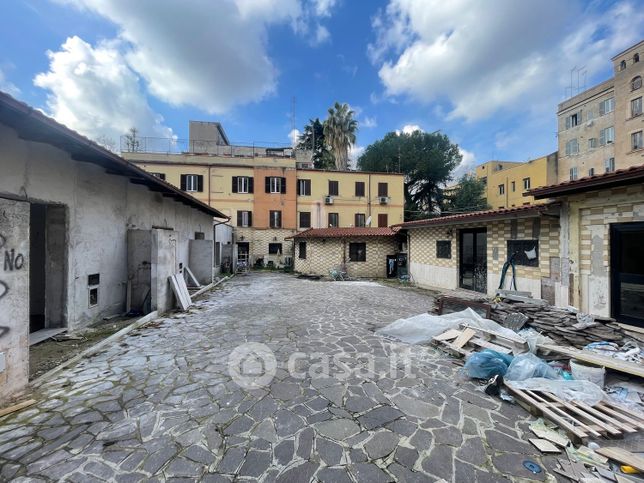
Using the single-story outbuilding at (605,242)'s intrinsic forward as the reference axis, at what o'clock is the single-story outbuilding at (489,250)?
the single-story outbuilding at (489,250) is roughly at 3 o'clock from the single-story outbuilding at (605,242).

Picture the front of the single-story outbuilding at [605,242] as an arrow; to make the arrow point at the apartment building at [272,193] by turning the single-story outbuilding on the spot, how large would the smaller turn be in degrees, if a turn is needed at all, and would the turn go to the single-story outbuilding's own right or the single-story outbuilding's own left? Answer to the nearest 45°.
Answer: approximately 45° to the single-story outbuilding's own right

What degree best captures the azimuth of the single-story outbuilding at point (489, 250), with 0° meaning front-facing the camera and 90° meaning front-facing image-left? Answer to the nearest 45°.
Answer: approximately 45°

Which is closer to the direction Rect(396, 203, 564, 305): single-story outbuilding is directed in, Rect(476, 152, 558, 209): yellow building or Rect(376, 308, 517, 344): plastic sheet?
the plastic sheet

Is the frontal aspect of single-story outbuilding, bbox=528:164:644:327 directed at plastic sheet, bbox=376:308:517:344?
yes

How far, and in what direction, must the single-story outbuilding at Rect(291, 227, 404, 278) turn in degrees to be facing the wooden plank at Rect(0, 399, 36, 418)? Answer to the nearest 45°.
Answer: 0° — it already faces it

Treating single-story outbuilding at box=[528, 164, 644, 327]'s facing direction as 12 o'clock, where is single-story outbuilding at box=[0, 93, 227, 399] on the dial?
single-story outbuilding at box=[0, 93, 227, 399] is roughly at 12 o'clock from single-story outbuilding at box=[528, 164, 644, 327].

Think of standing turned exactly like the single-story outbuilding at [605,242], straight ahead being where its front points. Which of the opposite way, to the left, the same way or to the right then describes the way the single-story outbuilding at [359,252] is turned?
to the left

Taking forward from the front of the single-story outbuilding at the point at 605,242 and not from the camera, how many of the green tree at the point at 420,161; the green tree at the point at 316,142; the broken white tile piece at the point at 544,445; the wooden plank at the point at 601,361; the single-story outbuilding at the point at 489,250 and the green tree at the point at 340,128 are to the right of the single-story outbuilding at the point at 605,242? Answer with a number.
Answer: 4

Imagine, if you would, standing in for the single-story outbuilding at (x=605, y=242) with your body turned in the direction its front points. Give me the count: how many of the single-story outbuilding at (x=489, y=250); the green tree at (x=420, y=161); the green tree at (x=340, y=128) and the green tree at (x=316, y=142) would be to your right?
4

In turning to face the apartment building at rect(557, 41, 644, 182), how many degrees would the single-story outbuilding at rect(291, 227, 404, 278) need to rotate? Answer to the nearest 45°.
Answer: approximately 90° to its left

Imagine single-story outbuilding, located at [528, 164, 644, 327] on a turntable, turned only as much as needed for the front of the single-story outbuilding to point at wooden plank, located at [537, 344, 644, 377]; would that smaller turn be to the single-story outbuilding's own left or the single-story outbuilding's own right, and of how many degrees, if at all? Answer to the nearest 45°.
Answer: approximately 45° to the single-story outbuilding's own left
